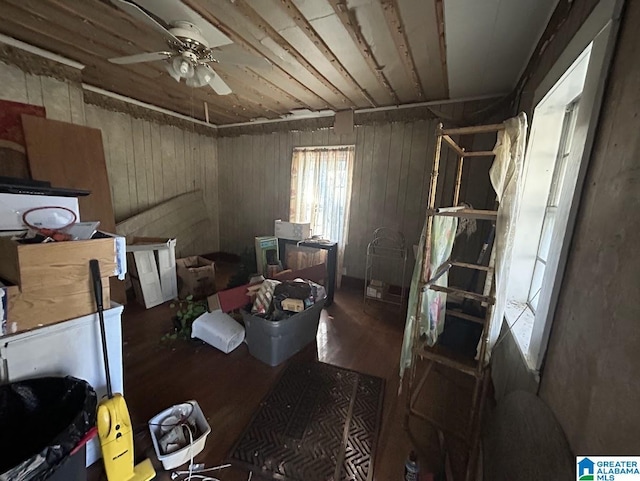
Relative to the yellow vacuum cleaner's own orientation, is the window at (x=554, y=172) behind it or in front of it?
in front

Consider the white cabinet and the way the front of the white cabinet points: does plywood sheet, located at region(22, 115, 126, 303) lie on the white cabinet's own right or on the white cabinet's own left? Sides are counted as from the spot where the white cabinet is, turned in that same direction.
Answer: on the white cabinet's own left

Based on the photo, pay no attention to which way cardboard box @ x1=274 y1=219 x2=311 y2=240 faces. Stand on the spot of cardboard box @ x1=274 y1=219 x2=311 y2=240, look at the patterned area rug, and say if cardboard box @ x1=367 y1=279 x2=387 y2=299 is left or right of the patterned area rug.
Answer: left

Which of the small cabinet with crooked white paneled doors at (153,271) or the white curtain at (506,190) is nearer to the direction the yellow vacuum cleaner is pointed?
the white curtain

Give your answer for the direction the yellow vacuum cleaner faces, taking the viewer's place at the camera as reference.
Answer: facing the viewer and to the right of the viewer

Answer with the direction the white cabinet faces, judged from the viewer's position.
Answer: facing to the right of the viewer

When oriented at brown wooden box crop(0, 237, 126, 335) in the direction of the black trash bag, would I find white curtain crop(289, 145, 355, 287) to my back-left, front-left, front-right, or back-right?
back-left
